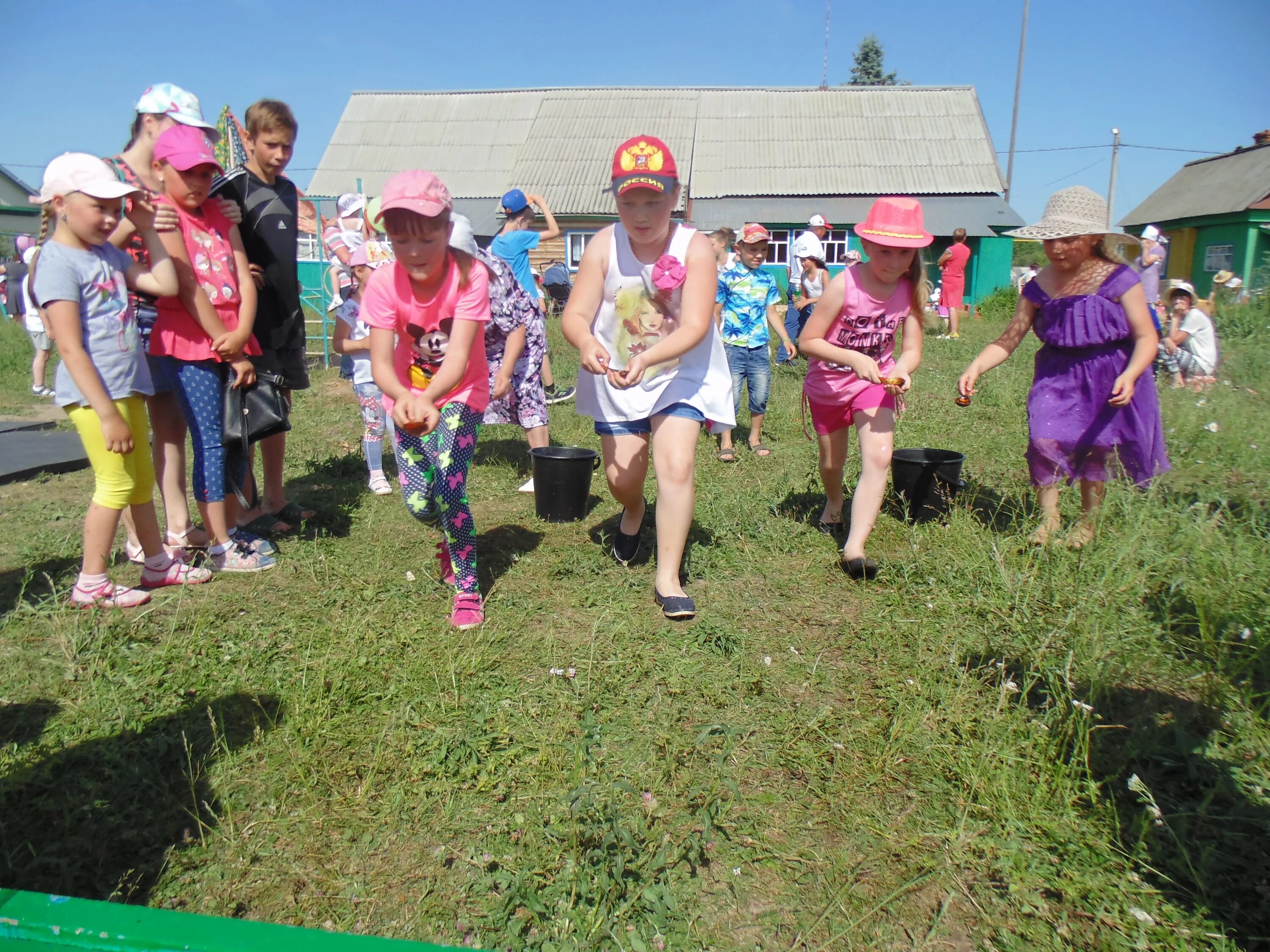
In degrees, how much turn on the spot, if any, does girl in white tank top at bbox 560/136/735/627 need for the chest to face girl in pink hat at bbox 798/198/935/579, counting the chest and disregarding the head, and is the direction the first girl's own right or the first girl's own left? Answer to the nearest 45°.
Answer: approximately 135° to the first girl's own left

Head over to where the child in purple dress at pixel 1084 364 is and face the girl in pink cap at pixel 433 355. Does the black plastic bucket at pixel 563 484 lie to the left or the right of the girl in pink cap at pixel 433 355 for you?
right

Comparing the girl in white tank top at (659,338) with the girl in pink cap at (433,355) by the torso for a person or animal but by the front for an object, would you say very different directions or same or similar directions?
same or similar directions

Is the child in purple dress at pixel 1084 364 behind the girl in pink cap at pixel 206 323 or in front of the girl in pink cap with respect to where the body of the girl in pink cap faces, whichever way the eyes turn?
in front

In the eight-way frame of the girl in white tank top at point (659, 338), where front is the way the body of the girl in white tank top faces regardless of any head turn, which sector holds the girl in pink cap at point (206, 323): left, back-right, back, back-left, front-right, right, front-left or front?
right

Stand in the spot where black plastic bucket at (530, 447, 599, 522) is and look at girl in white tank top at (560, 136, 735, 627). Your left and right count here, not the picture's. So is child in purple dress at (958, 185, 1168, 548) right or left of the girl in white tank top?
left

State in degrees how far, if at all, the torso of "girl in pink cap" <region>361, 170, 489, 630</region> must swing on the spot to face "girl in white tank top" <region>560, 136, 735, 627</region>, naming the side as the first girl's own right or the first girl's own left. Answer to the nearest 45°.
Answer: approximately 90° to the first girl's own left

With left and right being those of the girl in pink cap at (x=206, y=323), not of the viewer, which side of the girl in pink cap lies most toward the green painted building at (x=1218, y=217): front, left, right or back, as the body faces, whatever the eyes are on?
left

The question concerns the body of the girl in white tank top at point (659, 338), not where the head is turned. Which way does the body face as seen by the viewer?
toward the camera

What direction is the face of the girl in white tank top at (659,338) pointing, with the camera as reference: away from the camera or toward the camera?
toward the camera

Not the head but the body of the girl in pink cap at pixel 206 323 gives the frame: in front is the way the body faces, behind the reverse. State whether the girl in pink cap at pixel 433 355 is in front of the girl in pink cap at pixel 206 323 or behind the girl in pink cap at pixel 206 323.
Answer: in front

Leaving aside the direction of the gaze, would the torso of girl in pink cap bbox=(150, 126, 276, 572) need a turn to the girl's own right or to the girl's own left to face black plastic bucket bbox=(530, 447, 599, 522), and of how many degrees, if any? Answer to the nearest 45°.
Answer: approximately 45° to the girl's own left

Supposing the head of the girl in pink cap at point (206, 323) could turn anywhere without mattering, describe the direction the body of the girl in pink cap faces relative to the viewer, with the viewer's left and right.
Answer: facing the viewer and to the right of the viewer

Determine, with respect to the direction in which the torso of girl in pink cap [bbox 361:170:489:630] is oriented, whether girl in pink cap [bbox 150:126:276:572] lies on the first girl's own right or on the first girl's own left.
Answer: on the first girl's own right

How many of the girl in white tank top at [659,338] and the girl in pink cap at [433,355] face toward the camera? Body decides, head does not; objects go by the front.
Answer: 2

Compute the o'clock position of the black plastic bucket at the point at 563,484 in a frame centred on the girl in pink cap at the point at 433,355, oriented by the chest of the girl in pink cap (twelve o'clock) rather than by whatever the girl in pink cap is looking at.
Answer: The black plastic bucket is roughly at 7 o'clock from the girl in pink cap.

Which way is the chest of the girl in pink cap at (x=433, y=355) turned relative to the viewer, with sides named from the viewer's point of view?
facing the viewer
